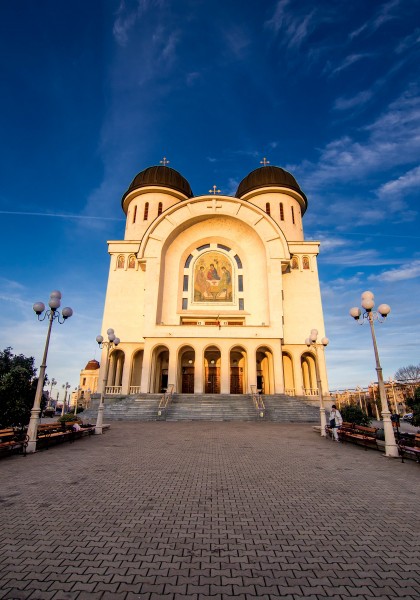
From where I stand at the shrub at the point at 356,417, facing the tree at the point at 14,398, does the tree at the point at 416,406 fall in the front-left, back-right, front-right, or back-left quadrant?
back-left

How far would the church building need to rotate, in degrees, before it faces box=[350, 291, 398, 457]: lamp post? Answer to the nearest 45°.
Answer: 0° — it already faces it

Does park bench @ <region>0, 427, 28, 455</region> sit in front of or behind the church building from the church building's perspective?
in front

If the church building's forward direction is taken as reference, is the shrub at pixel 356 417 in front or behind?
in front

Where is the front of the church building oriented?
toward the camera

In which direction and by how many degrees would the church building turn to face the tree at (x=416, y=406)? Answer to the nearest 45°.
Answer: approximately 45° to its left

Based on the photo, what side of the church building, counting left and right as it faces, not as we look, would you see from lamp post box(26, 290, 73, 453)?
front
